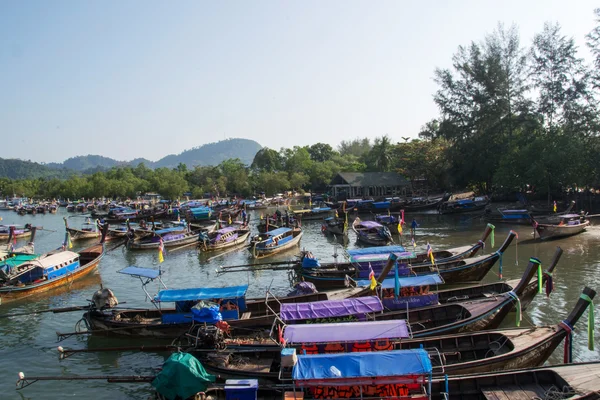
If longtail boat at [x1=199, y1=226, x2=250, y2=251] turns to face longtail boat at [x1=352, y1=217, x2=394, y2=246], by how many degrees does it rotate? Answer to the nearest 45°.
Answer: approximately 45° to its right

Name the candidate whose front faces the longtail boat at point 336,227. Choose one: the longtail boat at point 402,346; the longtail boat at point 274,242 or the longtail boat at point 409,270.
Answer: the longtail boat at point 274,242

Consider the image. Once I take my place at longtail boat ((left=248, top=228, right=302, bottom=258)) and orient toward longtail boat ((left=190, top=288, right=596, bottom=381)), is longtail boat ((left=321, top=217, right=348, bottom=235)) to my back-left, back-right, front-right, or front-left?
back-left

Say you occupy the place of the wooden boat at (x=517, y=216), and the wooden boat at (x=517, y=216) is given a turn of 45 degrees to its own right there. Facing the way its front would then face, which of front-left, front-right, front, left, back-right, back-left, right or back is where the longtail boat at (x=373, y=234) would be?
right

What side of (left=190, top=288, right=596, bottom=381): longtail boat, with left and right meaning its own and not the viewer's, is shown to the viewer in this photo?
right

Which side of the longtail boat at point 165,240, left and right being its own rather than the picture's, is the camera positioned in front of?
right

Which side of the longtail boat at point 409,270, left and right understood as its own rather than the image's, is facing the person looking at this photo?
right

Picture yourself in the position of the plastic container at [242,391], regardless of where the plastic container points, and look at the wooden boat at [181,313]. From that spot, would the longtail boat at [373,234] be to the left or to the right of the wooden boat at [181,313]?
right

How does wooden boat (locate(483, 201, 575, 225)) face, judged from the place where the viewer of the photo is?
facing to the right of the viewer

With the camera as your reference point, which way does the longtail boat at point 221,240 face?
facing away from the viewer and to the right of the viewer
